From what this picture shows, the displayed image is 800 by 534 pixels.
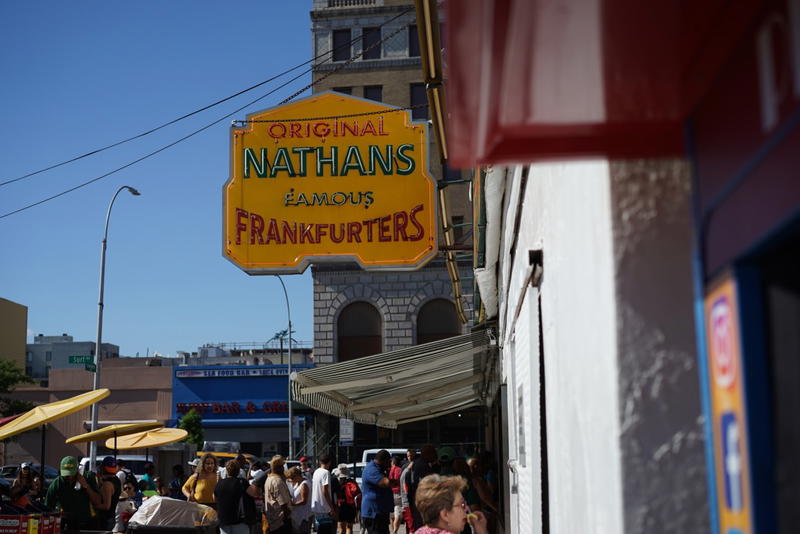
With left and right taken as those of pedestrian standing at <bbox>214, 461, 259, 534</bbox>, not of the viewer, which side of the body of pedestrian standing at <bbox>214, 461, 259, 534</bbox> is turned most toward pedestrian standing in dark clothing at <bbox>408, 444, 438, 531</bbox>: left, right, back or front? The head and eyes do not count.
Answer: right

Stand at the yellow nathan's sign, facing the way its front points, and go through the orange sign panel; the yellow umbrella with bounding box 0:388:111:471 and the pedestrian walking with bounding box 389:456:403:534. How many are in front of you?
1

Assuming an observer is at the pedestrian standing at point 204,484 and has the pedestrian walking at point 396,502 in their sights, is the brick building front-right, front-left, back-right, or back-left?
front-left

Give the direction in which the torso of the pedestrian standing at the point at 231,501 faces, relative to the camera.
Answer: away from the camera

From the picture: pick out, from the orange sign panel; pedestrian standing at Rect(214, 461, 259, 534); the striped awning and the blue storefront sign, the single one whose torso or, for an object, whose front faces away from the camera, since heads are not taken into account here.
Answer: the pedestrian standing

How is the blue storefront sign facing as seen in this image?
toward the camera

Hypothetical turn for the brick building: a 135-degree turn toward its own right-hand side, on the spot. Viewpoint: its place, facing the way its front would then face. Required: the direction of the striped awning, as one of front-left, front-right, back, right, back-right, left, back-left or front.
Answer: back-left

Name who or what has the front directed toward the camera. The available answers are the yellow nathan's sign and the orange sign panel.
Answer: the yellow nathan's sign

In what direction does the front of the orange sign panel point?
to the viewer's left

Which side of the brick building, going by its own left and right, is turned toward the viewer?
front

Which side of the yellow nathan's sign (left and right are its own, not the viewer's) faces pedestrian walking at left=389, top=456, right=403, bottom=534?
back
